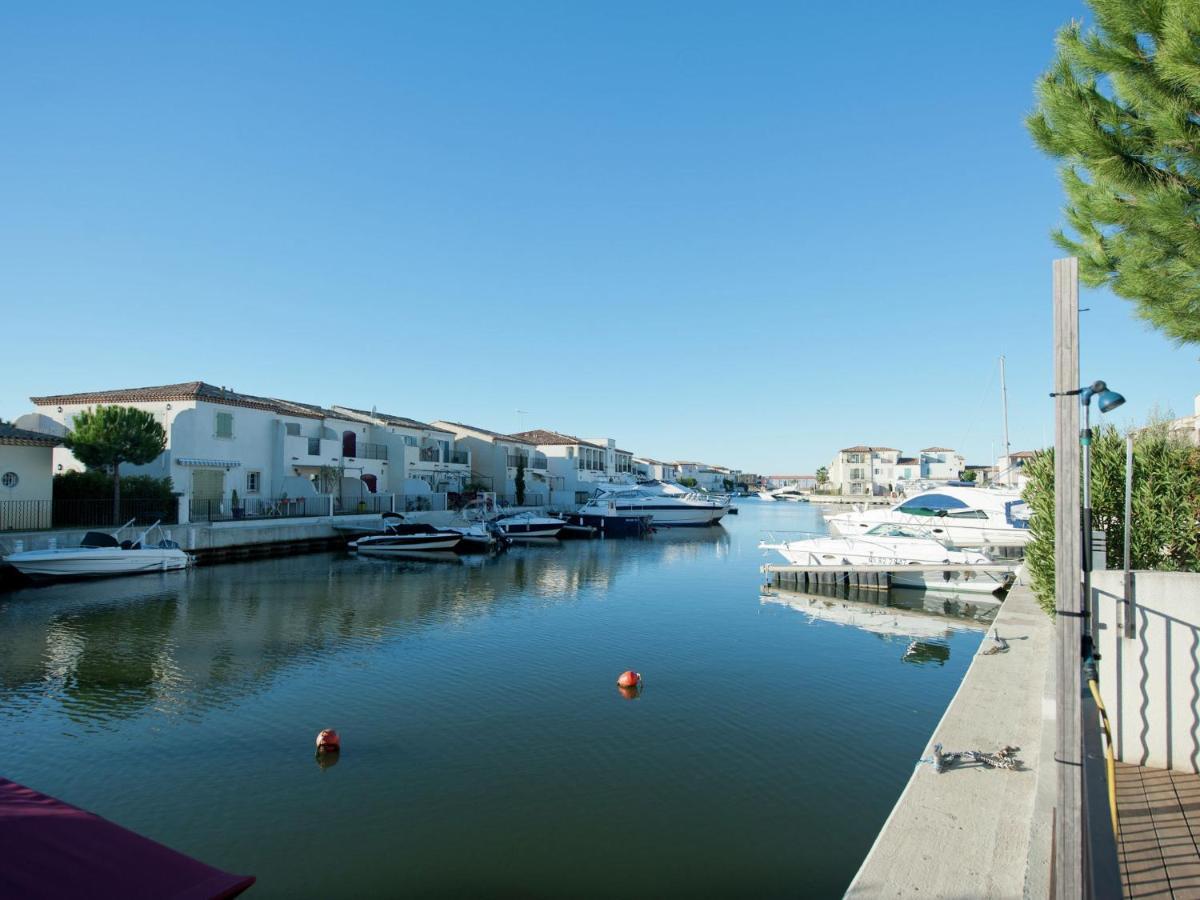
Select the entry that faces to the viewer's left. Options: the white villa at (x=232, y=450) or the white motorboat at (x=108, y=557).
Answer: the white motorboat

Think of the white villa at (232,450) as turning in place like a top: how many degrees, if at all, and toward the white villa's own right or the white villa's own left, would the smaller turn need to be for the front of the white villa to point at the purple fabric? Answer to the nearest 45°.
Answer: approximately 45° to the white villa's own right

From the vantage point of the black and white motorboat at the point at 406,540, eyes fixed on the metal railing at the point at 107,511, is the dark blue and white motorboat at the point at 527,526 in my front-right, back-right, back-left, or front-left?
back-right

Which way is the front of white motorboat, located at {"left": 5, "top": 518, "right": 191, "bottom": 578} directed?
to the viewer's left

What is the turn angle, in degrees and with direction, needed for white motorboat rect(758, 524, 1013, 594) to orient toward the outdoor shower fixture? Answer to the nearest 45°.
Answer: approximately 90° to its left

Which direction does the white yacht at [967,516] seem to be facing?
to the viewer's left

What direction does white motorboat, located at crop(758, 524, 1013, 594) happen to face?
to the viewer's left

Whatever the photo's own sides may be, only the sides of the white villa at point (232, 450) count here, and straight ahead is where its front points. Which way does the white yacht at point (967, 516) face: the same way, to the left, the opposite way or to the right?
the opposite way

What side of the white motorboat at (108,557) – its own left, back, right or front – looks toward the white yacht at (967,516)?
back

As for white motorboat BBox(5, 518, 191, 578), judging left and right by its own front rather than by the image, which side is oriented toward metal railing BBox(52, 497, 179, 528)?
right

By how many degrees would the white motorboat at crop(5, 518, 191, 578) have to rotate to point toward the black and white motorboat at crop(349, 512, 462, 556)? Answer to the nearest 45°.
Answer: approximately 135° to its right
